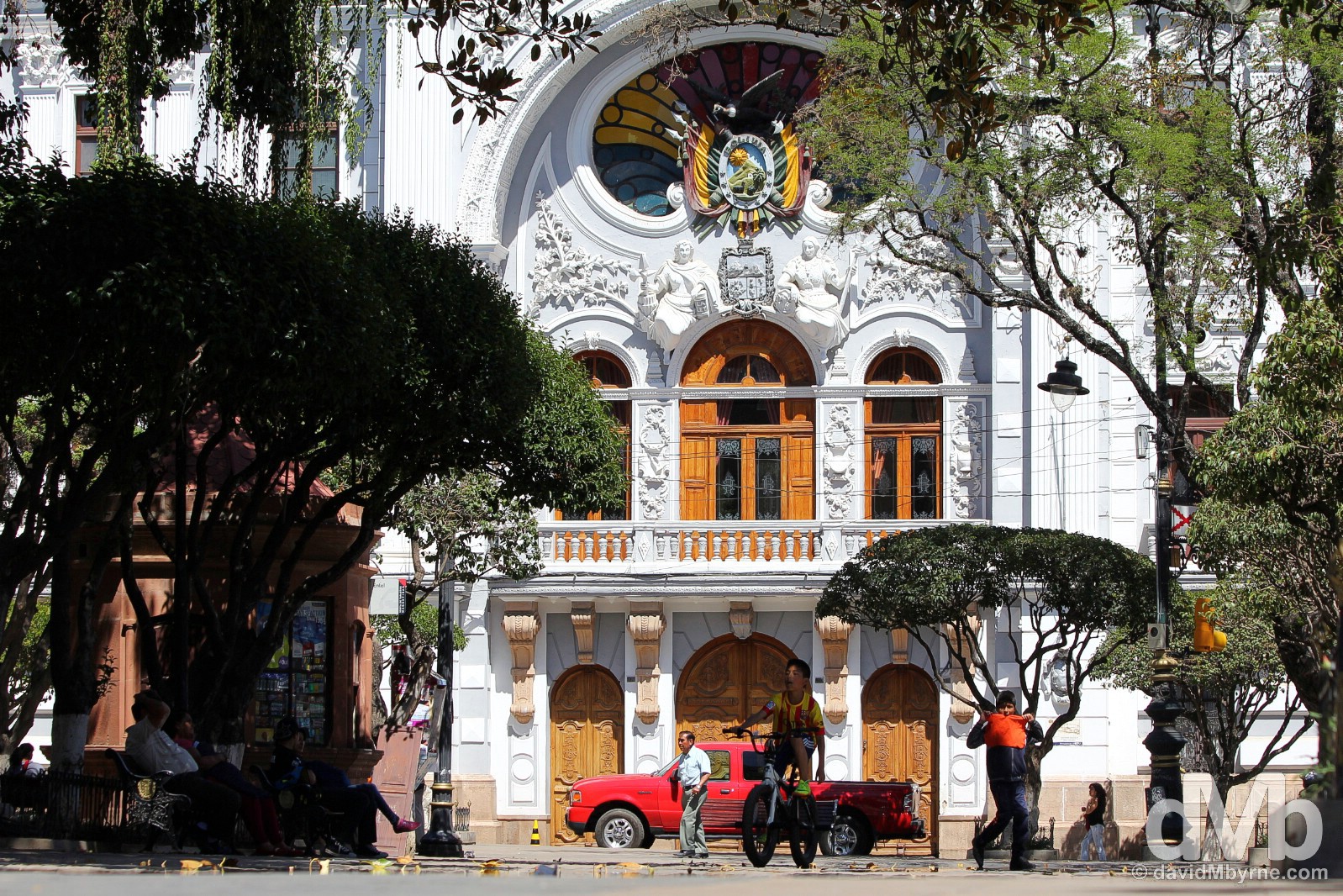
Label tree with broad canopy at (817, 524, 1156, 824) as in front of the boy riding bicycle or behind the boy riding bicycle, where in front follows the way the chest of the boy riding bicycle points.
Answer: behind

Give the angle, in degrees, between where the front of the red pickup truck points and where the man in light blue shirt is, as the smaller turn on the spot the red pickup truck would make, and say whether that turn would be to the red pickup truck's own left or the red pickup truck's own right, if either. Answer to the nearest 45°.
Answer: approximately 90° to the red pickup truck's own left

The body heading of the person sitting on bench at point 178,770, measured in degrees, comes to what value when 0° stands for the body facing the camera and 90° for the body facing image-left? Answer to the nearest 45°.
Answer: approximately 270°

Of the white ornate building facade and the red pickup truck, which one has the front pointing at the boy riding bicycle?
the white ornate building facade

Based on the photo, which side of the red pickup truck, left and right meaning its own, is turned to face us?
left

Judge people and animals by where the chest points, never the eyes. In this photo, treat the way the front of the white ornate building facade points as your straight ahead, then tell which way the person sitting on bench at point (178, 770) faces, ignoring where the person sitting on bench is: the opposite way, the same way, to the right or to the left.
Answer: to the left

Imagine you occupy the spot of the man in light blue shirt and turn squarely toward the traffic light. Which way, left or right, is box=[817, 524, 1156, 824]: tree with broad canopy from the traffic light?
left

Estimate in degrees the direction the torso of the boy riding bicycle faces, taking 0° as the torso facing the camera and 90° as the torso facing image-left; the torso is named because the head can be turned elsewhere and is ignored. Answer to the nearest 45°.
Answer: approximately 45°

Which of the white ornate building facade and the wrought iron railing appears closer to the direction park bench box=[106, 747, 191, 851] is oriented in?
the white ornate building facade

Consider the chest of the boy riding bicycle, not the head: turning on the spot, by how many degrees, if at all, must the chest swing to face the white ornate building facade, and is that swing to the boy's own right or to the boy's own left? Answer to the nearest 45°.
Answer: approximately 135° to the boy's own right

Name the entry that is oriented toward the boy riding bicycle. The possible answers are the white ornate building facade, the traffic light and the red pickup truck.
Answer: the white ornate building facade

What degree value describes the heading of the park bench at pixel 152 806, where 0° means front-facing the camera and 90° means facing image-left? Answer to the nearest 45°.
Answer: approximately 270°
